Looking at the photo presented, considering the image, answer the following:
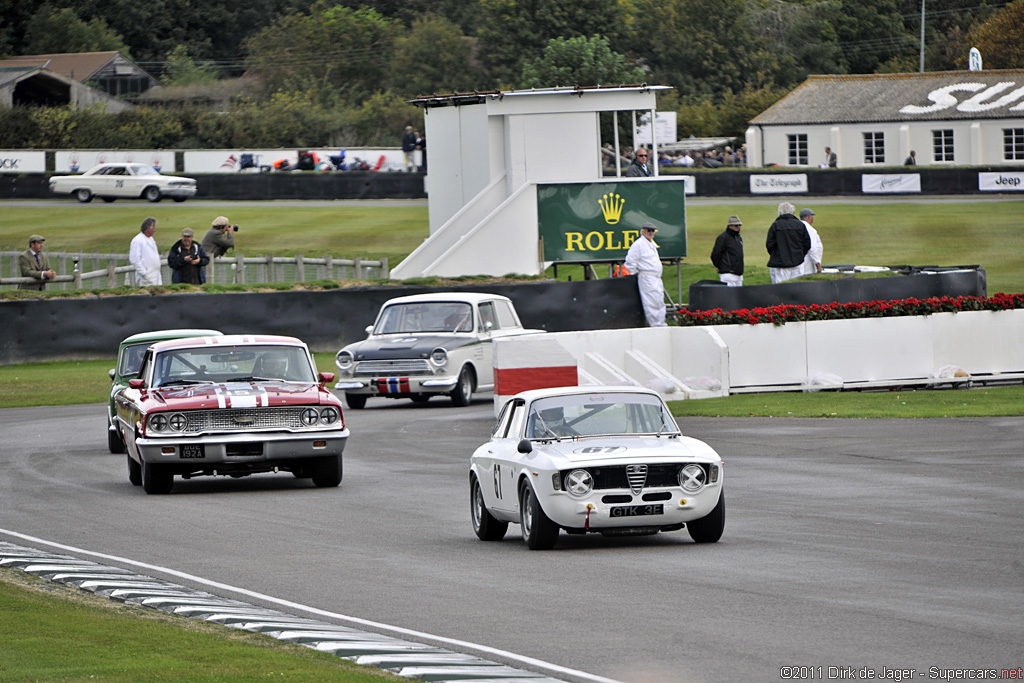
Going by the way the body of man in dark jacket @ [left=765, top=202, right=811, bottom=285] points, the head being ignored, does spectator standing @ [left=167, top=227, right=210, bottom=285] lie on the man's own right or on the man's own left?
on the man's own left

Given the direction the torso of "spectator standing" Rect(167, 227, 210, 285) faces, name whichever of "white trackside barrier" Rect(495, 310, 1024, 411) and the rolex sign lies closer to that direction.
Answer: the white trackside barrier

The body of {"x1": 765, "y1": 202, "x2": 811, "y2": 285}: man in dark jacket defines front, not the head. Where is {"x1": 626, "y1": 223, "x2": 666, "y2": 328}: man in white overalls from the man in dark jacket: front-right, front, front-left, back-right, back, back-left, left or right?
left

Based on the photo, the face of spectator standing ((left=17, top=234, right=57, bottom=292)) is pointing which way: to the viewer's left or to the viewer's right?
to the viewer's right

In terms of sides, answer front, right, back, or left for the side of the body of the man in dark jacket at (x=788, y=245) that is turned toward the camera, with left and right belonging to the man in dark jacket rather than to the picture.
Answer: back

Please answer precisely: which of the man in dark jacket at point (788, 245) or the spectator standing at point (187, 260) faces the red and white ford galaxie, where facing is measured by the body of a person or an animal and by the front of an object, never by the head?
the spectator standing

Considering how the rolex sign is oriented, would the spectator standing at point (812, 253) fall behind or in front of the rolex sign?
in front

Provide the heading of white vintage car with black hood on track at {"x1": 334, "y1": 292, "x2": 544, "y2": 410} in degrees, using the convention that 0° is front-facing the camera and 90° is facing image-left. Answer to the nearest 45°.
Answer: approximately 45°

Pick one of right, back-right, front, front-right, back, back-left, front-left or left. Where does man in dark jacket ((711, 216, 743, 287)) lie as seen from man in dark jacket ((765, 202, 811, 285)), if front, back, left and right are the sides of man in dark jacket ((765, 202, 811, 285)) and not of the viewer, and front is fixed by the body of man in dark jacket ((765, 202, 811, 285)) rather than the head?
left

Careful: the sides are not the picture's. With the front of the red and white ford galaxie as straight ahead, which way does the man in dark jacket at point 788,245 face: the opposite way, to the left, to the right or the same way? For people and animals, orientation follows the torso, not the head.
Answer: the opposite way

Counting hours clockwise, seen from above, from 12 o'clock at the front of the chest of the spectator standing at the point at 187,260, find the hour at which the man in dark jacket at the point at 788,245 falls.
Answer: The man in dark jacket is roughly at 10 o'clock from the spectator standing.

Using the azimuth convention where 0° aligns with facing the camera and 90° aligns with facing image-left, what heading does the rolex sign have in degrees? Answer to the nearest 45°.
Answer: approximately 0°
